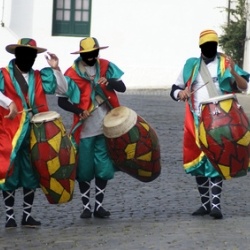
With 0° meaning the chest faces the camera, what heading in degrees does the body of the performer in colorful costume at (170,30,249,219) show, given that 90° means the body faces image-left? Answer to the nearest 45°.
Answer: approximately 0°

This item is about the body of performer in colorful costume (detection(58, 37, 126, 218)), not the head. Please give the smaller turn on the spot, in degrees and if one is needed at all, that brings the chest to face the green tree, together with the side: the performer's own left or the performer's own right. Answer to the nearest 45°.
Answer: approximately 180°

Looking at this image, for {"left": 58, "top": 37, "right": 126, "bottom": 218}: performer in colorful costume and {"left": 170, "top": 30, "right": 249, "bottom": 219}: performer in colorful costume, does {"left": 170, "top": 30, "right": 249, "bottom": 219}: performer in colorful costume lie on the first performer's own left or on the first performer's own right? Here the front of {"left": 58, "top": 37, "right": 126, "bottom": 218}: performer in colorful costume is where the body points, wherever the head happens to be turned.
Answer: on the first performer's own left

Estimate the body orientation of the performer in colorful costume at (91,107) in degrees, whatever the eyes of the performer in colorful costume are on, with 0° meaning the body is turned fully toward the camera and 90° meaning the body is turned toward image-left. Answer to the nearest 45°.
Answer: approximately 0°

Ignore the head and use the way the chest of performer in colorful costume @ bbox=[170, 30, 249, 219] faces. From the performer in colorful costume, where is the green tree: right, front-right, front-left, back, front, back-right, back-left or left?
back

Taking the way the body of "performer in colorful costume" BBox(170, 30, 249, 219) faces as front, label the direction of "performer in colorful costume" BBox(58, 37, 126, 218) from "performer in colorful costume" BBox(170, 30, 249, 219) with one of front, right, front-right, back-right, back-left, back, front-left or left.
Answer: right

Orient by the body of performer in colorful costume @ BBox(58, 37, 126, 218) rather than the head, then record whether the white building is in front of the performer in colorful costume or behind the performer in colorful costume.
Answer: behind

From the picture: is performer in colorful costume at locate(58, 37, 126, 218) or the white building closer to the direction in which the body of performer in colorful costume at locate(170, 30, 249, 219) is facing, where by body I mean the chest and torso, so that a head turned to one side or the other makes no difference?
the performer in colorful costume
